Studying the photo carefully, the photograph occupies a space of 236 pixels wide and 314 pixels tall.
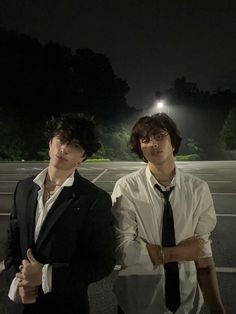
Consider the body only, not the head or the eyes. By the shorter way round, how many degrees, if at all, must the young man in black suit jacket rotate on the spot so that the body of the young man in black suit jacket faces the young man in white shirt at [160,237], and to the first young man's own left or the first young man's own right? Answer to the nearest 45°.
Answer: approximately 135° to the first young man's own left

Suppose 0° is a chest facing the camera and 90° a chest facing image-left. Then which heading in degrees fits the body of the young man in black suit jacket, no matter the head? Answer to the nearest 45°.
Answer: approximately 45°

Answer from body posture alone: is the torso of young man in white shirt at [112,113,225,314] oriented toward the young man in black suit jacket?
no

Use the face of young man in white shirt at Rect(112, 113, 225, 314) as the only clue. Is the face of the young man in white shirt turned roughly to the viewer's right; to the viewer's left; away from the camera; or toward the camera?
toward the camera

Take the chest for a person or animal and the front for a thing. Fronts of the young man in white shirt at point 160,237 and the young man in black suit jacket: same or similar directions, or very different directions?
same or similar directions

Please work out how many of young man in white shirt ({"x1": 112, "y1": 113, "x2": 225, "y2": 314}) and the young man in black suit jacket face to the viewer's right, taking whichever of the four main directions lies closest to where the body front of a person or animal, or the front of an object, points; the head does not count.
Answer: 0

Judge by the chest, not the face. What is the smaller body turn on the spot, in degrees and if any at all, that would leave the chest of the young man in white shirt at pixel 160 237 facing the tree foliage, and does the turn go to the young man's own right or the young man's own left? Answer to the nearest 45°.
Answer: approximately 180°

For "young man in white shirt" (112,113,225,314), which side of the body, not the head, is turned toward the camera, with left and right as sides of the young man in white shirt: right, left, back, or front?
front
